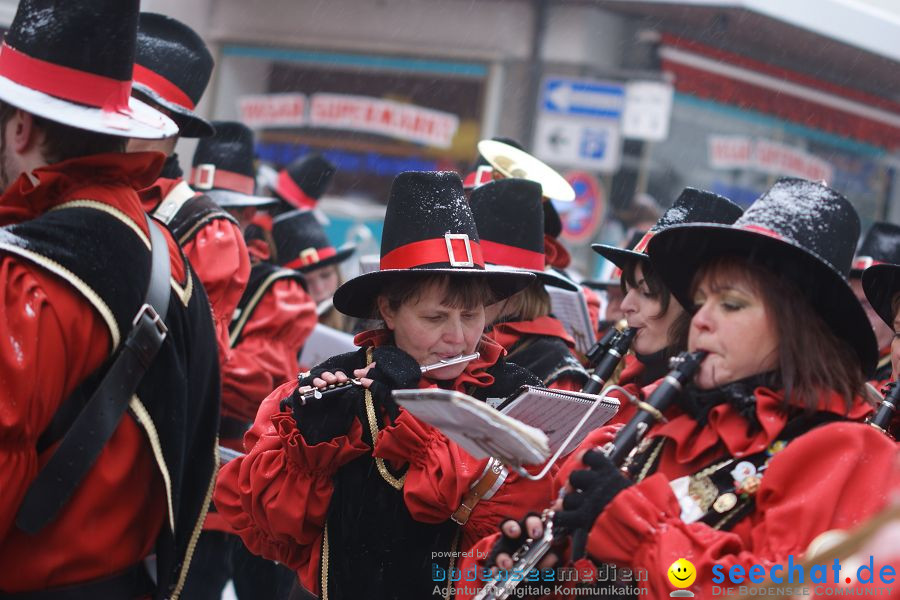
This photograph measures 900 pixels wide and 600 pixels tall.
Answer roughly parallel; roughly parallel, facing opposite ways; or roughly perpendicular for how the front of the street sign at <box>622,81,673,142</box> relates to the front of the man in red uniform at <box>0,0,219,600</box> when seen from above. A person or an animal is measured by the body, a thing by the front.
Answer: roughly perpendicular

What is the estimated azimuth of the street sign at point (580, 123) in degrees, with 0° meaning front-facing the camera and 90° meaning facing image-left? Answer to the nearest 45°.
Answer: approximately 0°

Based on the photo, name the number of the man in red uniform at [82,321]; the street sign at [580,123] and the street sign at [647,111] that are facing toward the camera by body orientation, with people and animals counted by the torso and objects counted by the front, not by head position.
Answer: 2

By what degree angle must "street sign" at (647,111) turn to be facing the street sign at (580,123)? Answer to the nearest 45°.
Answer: approximately 90° to its right

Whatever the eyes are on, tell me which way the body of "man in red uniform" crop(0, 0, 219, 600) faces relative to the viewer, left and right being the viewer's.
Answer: facing away from the viewer and to the left of the viewer

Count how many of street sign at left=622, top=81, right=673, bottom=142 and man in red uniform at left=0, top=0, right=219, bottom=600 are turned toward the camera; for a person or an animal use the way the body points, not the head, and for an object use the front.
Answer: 1

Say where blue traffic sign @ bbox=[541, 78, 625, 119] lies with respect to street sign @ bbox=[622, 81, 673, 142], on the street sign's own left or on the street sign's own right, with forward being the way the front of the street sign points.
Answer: on the street sign's own right

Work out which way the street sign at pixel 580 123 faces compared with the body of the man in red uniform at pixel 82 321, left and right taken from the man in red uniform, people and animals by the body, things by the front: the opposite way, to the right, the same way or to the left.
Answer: to the left
